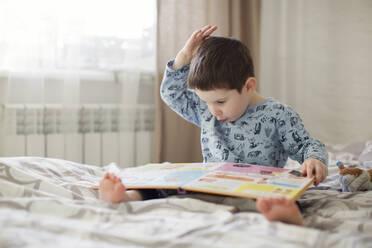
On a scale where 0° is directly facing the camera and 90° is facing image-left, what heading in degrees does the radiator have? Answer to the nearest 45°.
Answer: approximately 0°

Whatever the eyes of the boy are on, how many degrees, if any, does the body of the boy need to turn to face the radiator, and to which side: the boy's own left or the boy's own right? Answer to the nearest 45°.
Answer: approximately 90° to the boy's own right

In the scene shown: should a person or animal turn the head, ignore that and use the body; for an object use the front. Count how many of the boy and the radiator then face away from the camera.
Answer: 0

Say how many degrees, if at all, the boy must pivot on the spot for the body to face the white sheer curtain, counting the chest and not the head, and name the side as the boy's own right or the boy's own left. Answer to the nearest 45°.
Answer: approximately 90° to the boy's own right
